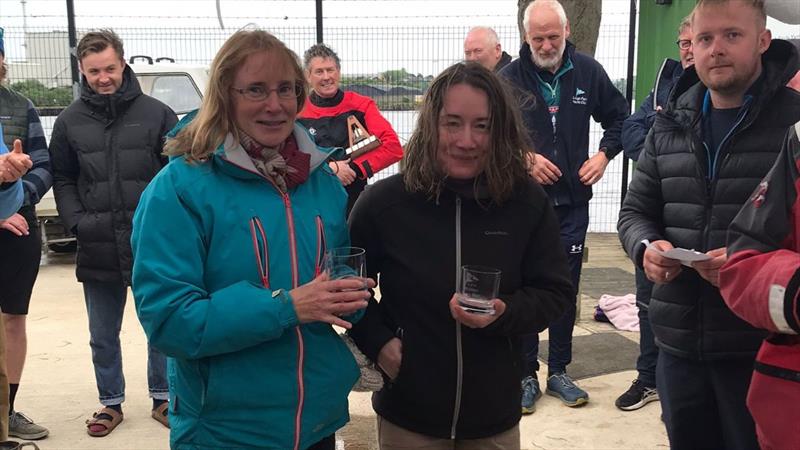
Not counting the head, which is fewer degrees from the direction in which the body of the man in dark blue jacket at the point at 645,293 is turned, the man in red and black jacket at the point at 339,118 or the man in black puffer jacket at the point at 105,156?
the man in black puffer jacket

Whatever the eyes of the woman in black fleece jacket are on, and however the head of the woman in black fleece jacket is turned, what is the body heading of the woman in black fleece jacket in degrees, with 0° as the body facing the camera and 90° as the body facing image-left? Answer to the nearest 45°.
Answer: approximately 0°

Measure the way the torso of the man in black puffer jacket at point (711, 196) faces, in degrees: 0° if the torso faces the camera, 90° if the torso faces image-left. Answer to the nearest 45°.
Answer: approximately 45°

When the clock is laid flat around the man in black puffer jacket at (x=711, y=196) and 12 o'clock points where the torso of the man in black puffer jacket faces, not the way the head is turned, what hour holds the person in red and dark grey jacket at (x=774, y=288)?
The person in red and dark grey jacket is roughly at 10 o'clock from the man in black puffer jacket.

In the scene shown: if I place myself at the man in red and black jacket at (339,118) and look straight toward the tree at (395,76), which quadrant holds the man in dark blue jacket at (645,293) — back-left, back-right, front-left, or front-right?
back-right

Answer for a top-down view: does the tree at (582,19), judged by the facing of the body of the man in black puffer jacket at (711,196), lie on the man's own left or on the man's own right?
on the man's own right
